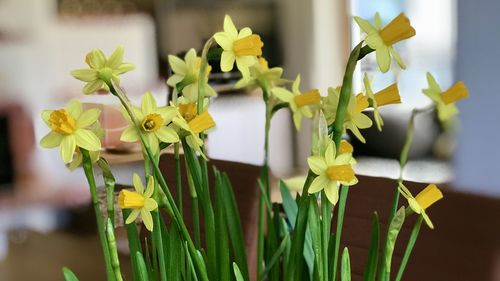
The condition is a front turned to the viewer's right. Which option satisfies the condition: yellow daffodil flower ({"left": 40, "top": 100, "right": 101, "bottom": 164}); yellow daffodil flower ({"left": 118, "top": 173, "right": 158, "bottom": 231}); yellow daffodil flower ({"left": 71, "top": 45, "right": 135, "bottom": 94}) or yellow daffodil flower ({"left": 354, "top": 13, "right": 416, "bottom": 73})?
yellow daffodil flower ({"left": 354, "top": 13, "right": 416, "bottom": 73})

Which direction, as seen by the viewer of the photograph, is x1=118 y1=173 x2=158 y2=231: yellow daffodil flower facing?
facing the viewer and to the left of the viewer

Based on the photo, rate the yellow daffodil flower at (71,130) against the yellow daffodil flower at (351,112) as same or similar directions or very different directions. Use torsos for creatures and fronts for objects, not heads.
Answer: very different directions

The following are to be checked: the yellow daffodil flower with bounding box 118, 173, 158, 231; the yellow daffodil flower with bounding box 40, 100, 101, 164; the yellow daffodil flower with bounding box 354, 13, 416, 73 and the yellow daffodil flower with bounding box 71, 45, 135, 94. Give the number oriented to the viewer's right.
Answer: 1

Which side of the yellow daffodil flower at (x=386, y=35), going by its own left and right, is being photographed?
right

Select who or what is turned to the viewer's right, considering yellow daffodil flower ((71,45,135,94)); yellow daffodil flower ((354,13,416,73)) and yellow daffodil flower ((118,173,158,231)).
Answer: yellow daffodil flower ((354,13,416,73))
